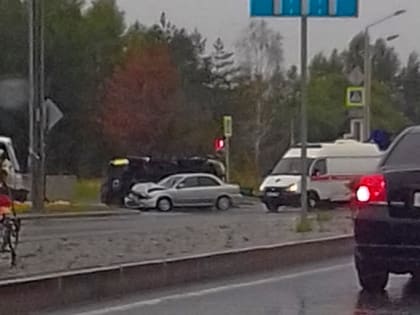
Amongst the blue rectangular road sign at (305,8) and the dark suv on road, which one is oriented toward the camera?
the blue rectangular road sign

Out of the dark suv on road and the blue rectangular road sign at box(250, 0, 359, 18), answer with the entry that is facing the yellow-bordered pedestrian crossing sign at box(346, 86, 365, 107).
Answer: the dark suv on road

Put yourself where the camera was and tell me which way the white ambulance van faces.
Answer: facing the viewer and to the left of the viewer

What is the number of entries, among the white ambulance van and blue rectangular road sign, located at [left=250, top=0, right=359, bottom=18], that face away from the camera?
0

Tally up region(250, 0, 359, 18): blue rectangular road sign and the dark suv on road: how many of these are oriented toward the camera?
1

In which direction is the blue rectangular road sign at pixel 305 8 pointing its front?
toward the camera

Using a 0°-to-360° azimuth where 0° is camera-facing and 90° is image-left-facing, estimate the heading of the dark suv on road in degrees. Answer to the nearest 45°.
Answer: approximately 180°

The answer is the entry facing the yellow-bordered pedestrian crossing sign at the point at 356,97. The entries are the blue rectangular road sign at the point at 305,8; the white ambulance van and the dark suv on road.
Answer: the dark suv on road

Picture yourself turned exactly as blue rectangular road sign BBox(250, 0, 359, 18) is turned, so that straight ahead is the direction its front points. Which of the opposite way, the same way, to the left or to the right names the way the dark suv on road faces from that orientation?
the opposite way

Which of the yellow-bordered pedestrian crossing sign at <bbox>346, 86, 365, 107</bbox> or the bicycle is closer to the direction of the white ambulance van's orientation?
the bicycle

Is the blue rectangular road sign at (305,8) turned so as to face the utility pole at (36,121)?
no

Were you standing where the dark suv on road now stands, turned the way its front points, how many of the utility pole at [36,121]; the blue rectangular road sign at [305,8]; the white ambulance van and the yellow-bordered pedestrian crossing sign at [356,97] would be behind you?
0

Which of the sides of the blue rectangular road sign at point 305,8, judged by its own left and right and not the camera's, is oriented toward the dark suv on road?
front

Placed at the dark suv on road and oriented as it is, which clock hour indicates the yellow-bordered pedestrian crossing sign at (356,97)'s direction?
The yellow-bordered pedestrian crossing sign is roughly at 12 o'clock from the dark suv on road.

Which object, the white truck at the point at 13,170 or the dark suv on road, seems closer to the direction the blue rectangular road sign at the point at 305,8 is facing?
the dark suv on road

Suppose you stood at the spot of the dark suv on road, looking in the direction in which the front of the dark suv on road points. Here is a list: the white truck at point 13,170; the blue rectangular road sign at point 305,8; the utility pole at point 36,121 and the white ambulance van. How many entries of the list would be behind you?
0

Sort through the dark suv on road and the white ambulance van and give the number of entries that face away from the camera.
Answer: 1

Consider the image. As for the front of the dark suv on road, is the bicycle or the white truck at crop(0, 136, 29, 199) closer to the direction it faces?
the white truck

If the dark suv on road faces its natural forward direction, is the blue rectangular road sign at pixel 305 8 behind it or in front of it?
in front

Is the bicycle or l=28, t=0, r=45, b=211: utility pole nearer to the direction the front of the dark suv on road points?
the utility pole

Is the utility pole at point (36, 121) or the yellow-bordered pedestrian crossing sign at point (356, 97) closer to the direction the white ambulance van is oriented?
the utility pole
